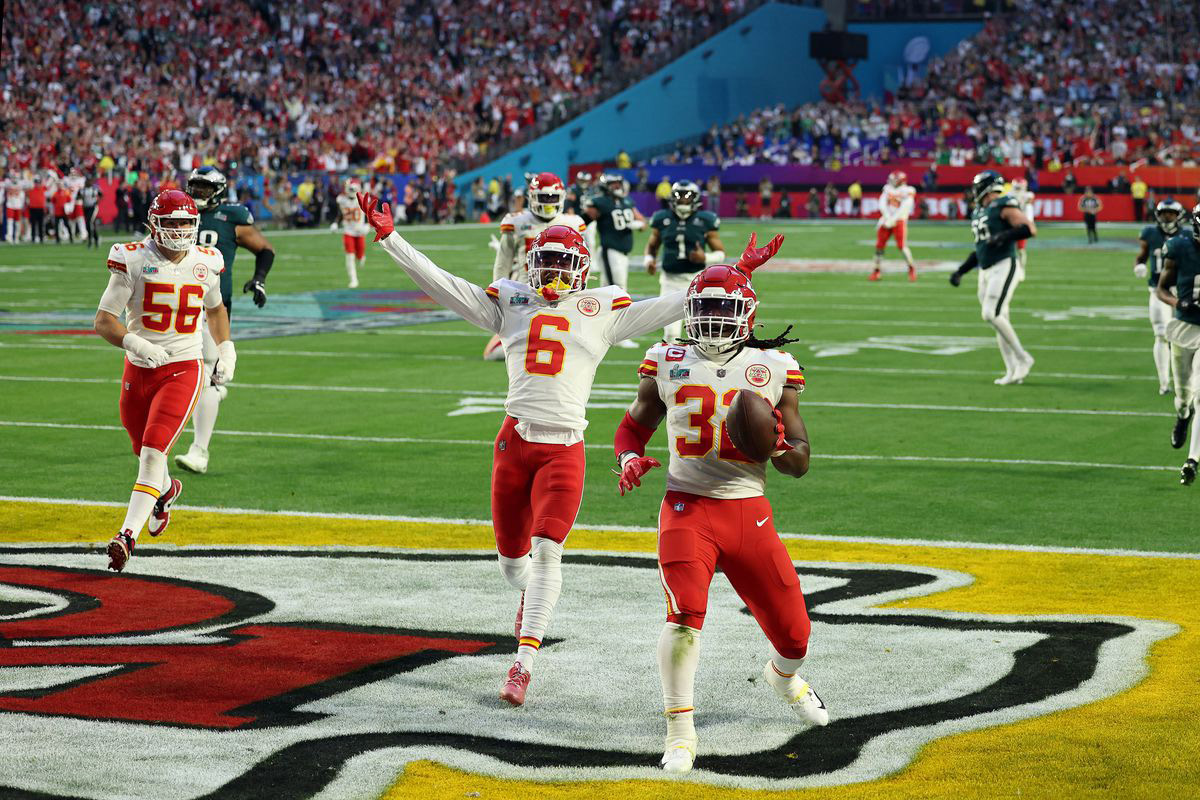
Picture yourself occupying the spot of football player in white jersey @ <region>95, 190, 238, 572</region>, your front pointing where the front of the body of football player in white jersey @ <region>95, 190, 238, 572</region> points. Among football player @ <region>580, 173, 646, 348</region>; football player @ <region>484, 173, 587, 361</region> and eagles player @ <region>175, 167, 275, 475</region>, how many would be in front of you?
0

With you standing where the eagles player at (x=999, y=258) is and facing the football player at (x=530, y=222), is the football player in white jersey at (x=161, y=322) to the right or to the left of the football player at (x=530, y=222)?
left

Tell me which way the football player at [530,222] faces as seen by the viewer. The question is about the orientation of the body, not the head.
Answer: toward the camera

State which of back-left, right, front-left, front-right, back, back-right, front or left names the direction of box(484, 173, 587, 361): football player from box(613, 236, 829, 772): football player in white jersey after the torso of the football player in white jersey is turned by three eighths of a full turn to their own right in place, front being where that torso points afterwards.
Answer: front-right

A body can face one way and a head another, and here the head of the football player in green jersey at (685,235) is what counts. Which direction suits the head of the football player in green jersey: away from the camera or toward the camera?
toward the camera

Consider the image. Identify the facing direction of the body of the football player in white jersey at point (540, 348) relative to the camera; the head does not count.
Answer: toward the camera

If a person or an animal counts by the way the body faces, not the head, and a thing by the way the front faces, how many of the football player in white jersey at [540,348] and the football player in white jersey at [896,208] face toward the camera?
2

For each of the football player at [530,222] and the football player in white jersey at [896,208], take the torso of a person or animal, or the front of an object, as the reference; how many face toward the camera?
2

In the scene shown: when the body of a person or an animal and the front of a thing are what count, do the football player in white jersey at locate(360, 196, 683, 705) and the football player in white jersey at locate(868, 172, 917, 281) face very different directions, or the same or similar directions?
same or similar directions

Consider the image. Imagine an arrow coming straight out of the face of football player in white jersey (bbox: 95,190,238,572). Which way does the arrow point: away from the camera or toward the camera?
toward the camera

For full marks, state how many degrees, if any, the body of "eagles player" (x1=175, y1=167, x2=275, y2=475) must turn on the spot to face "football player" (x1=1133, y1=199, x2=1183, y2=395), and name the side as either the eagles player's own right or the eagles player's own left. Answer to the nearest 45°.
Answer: approximately 135° to the eagles player's own left

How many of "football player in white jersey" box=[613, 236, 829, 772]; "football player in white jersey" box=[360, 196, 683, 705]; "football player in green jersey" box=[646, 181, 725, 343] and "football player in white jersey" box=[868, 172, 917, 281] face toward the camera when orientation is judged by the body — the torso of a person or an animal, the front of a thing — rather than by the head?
4

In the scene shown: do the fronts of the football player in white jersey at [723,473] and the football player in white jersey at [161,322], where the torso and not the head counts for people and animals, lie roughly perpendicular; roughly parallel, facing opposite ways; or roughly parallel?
roughly parallel

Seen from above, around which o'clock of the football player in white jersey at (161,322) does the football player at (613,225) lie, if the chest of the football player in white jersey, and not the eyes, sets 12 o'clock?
The football player is roughly at 7 o'clock from the football player in white jersey.

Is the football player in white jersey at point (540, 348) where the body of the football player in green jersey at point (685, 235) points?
yes

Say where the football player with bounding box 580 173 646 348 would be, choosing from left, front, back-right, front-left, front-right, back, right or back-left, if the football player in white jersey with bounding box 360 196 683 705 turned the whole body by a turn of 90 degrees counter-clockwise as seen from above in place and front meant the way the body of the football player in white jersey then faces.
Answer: left

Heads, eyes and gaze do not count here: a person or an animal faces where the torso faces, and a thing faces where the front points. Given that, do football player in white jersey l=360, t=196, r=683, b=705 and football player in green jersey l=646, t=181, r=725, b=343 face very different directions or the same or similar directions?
same or similar directions

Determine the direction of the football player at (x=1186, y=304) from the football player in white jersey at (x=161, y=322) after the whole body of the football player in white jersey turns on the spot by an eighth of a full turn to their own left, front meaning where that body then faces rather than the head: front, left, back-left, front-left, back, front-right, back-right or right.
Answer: front-left

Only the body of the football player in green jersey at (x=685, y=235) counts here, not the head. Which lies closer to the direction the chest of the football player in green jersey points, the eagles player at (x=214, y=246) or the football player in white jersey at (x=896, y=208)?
the eagles player

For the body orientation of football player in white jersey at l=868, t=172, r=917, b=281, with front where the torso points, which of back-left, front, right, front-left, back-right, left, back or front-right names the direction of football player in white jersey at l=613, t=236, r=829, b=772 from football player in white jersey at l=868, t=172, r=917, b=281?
front
